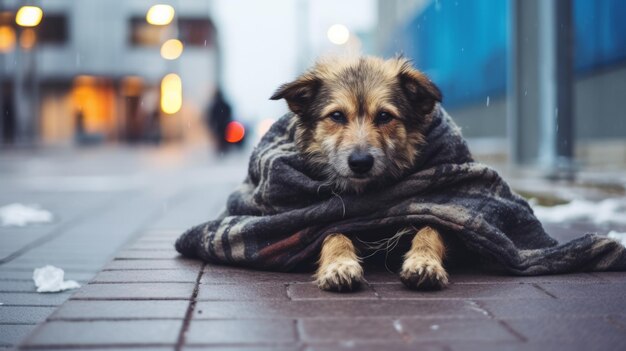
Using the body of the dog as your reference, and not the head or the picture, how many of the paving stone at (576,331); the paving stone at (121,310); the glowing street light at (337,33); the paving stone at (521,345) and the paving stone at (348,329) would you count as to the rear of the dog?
1

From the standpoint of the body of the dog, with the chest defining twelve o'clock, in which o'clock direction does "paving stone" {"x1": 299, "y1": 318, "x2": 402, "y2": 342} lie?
The paving stone is roughly at 12 o'clock from the dog.

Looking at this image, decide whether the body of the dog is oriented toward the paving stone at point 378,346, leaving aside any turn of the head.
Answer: yes

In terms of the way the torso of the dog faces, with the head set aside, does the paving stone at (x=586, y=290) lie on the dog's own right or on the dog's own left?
on the dog's own left

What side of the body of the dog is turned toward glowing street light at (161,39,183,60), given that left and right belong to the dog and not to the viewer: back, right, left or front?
back

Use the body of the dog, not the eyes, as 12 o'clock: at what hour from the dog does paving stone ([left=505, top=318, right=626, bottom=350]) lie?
The paving stone is roughly at 11 o'clock from the dog.

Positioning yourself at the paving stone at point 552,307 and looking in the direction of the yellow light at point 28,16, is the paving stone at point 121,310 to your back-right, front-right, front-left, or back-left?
front-left

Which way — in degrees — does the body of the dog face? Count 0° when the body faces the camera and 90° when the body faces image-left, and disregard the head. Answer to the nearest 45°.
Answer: approximately 0°

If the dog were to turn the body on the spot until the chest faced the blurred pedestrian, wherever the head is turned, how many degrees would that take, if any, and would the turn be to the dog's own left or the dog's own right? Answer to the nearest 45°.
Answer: approximately 180°

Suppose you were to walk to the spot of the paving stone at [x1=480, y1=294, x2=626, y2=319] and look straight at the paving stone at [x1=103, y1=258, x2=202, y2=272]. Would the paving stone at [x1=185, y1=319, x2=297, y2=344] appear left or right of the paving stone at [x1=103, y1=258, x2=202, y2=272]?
left

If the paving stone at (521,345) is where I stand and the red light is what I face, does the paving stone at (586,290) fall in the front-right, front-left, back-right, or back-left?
front-right

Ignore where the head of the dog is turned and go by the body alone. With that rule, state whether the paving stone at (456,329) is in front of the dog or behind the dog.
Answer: in front

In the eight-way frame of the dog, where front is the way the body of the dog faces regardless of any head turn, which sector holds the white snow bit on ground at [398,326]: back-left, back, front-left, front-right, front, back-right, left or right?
front
